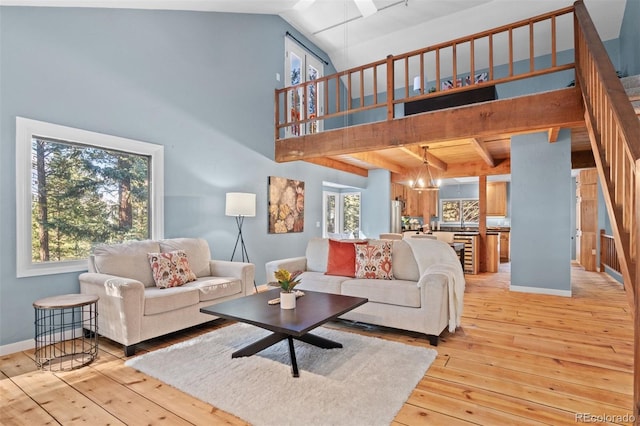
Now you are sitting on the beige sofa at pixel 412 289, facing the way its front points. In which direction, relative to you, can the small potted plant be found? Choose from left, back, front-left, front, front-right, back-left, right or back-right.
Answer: front

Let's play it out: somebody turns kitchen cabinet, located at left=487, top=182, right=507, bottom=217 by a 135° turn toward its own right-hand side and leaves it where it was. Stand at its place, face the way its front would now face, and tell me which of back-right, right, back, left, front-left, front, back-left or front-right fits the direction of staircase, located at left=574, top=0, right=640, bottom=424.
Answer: back-left

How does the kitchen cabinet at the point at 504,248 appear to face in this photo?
toward the camera

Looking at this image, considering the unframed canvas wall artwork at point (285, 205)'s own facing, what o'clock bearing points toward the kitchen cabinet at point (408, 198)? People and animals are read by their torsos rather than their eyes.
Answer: The kitchen cabinet is roughly at 9 o'clock from the unframed canvas wall artwork.

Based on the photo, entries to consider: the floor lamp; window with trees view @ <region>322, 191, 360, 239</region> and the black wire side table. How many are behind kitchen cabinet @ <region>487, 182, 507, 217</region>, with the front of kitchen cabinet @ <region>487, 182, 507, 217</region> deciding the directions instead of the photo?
0

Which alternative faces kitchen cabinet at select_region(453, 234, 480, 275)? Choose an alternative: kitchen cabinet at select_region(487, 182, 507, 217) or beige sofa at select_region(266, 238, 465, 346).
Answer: kitchen cabinet at select_region(487, 182, 507, 217)

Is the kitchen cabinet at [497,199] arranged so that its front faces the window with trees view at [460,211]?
no

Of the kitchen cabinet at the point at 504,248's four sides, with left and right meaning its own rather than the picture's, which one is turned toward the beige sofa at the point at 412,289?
front

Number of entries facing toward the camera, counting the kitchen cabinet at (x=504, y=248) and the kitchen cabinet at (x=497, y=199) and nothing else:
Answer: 2

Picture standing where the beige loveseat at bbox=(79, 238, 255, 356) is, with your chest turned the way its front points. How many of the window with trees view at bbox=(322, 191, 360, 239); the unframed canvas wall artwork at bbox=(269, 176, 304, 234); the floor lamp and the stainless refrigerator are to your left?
4

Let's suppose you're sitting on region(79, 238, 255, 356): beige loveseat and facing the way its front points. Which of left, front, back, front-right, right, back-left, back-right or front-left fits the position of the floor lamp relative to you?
left

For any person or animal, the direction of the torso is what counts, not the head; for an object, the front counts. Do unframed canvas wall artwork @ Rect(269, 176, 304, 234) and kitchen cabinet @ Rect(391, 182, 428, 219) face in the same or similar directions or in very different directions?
same or similar directions

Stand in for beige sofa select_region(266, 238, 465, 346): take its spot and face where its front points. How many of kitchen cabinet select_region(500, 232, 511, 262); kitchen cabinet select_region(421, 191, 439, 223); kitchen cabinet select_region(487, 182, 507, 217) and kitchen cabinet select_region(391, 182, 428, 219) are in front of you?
0

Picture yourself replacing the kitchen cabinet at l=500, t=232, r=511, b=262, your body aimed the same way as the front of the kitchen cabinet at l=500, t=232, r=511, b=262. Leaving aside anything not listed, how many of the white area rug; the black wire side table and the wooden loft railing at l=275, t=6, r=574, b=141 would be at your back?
0

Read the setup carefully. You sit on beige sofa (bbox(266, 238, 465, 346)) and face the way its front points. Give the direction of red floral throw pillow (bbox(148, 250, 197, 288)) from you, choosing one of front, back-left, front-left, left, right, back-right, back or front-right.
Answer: front-right

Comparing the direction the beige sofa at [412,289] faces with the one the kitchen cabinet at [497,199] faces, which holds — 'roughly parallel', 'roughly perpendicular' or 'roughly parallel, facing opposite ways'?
roughly parallel

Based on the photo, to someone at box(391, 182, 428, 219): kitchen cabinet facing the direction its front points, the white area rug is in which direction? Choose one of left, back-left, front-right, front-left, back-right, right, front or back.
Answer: front-right

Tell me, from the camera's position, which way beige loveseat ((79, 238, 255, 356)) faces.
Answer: facing the viewer and to the right of the viewer

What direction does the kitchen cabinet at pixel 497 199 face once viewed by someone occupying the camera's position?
facing the viewer
